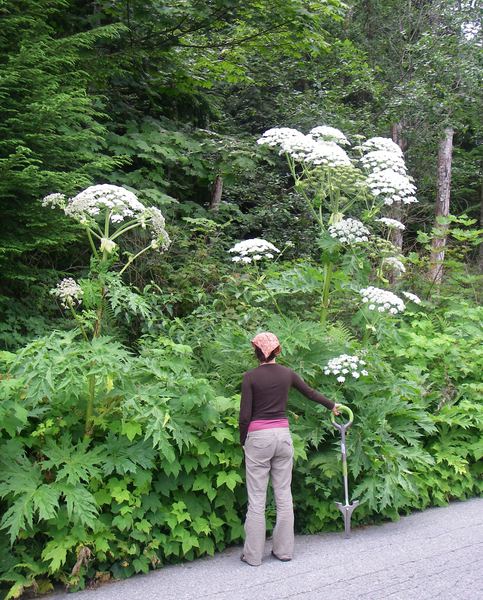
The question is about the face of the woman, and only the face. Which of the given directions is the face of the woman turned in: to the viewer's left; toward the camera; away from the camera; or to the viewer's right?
away from the camera

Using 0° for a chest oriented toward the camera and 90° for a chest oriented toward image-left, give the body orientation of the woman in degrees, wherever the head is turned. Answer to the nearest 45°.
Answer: approximately 180°

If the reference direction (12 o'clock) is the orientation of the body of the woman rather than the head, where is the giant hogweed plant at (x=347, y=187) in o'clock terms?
The giant hogweed plant is roughly at 12 o'clock from the woman.
